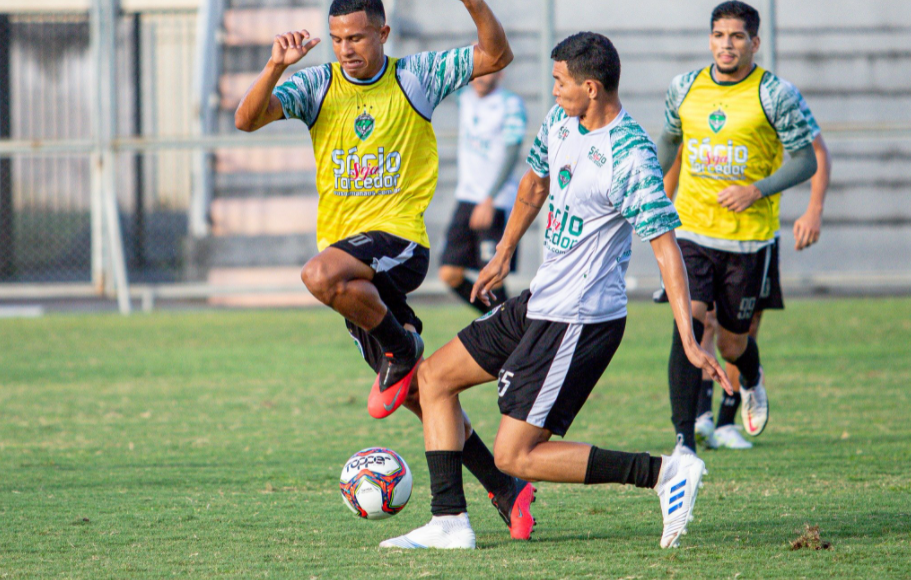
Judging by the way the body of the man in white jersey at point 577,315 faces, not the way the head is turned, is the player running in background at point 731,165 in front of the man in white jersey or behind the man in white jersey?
behind

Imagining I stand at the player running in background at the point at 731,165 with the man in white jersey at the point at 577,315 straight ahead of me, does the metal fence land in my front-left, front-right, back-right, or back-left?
back-right

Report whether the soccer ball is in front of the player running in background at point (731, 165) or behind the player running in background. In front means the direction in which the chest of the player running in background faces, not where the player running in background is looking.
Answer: in front

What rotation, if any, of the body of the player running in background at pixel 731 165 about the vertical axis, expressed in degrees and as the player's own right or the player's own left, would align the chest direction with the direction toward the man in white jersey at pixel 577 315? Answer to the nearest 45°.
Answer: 0° — they already face them

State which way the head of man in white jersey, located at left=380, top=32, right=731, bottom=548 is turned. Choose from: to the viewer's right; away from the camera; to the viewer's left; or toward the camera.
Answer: to the viewer's left

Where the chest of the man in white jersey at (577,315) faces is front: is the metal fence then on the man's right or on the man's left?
on the man's right

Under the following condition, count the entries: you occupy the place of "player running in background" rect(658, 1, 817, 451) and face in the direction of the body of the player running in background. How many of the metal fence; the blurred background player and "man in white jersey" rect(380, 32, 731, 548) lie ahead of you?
1

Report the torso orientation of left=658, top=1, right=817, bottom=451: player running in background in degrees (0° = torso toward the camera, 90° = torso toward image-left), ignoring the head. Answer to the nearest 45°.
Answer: approximately 0°

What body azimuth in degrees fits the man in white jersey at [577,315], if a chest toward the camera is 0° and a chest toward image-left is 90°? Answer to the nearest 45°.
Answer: approximately 45°

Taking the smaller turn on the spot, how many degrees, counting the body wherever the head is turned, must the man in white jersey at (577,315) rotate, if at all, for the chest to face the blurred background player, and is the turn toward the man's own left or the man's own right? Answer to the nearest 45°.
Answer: approximately 135° to the man's own right

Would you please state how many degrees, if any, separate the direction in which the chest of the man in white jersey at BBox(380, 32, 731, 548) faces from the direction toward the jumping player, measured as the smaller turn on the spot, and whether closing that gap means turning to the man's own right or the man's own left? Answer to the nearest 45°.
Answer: approximately 90° to the man's own right

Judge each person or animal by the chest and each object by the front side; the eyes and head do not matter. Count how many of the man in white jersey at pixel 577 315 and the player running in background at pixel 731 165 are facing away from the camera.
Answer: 0
